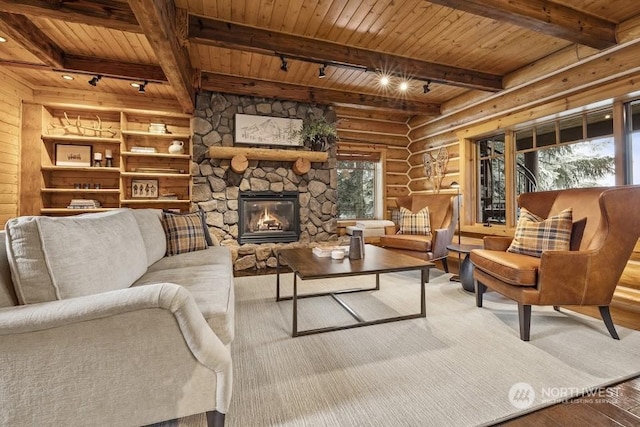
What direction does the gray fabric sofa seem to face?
to the viewer's right

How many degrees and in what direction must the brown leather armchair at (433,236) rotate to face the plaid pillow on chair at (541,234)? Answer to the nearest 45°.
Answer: approximately 90° to its left

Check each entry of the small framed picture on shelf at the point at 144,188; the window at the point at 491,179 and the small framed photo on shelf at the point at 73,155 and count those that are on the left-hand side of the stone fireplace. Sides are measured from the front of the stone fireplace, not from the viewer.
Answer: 1

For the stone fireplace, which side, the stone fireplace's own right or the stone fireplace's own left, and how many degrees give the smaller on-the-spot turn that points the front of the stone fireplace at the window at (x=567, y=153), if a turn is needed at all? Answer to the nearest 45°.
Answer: approximately 45° to the stone fireplace's own left

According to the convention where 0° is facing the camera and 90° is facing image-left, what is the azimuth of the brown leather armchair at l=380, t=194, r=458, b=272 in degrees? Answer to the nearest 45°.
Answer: approximately 45°

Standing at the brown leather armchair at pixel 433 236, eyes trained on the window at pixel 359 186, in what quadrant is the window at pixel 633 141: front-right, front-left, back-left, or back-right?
back-right

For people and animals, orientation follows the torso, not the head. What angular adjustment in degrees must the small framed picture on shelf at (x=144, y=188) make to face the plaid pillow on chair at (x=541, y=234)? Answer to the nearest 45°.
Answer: approximately 45° to its left

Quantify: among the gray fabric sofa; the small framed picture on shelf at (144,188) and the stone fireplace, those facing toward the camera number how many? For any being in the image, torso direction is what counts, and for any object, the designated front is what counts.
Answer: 2

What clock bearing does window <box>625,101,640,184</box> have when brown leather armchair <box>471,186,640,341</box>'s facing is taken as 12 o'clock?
The window is roughly at 5 o'clock from the brown leather armchair.

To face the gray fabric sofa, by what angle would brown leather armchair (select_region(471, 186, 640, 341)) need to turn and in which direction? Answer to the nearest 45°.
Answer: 0° — it already faces it
